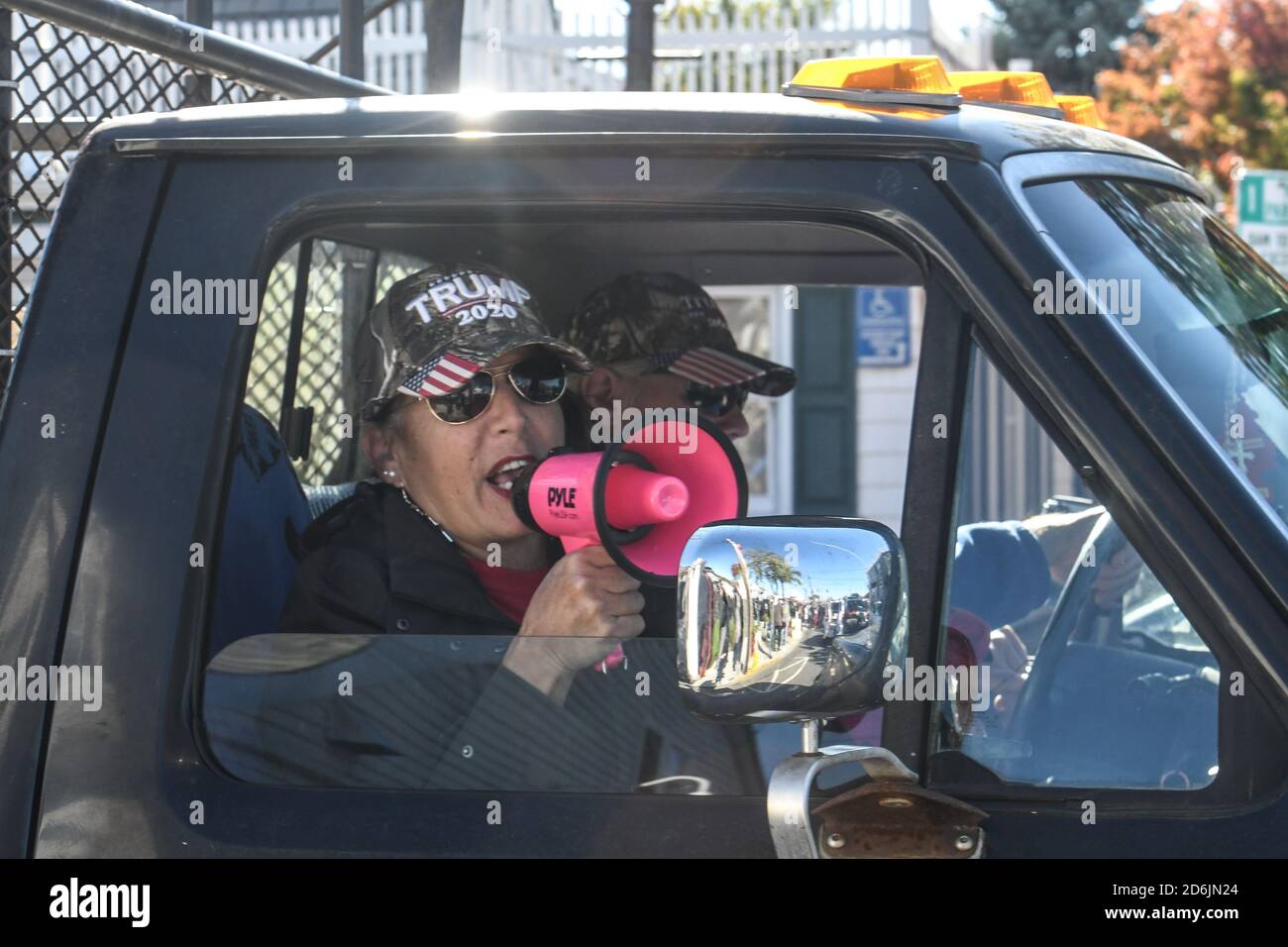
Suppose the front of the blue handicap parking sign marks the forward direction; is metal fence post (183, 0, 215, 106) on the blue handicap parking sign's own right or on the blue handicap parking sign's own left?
on the blue handicap parking sign's own right

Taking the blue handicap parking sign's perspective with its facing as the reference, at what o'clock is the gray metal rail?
The gray metal rail is roughly at 1 o'clock from the blue handicap parking sign.

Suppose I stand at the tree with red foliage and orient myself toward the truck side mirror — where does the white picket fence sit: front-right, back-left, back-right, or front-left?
front-right

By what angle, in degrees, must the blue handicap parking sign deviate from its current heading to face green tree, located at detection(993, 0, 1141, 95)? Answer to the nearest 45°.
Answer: approximately 180°

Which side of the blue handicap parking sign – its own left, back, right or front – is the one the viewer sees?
front

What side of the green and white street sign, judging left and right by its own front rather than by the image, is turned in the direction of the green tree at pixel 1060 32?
back

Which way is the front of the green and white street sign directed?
toward the camera

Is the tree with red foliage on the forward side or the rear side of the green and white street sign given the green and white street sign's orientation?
on the rear side

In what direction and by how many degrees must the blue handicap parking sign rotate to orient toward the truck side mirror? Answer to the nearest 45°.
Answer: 0° — it already faces it

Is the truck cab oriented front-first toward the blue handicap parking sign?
no

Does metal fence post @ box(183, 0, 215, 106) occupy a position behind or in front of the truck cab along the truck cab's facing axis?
behind
